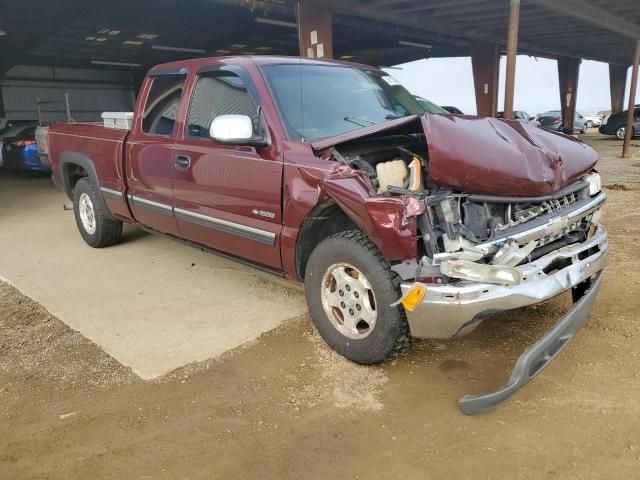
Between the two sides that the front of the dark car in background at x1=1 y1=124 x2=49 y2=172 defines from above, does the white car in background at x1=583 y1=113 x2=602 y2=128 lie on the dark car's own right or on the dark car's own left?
on the dark car's own right

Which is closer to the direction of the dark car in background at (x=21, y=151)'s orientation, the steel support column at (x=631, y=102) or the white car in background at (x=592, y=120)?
the white car in background

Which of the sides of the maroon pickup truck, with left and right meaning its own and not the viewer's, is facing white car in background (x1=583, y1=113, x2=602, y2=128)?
left

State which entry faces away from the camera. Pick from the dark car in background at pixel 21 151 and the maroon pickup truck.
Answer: the dark car in background

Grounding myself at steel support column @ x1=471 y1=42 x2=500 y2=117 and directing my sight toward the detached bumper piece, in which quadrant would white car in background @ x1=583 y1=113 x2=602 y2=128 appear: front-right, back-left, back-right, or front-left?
back-left

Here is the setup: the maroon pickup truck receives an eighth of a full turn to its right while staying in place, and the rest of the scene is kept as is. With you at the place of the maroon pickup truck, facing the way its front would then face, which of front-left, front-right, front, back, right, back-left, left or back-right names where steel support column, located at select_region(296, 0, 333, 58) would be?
back

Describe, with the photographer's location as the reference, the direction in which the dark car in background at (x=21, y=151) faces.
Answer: facing away from the viewer

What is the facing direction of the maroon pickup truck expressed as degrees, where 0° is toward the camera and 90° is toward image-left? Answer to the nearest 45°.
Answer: approximately 315°

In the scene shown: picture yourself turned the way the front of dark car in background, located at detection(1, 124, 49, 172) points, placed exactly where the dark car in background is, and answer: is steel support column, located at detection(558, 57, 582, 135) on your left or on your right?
on your right

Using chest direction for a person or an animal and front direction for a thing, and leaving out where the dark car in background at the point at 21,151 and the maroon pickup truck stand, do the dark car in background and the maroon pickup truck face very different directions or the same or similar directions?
very different directions

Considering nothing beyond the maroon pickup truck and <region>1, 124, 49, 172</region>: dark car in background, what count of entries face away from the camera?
1

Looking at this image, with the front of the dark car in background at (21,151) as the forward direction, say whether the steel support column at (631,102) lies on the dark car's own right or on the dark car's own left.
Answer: on the dark car's own right
